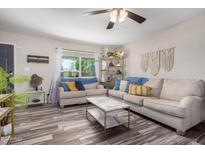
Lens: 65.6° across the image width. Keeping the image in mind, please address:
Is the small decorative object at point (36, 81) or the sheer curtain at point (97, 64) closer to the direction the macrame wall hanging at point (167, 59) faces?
the small decorative object

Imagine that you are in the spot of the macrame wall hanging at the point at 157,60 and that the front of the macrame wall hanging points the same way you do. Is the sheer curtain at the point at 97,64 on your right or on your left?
on your right

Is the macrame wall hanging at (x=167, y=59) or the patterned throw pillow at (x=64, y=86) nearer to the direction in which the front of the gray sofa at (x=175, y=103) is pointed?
the patterned throw pillow

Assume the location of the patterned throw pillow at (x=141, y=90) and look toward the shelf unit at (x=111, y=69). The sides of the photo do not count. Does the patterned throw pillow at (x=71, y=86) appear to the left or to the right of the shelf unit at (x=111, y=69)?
left

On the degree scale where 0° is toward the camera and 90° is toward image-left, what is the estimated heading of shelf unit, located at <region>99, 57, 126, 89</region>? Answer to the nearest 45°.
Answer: approximately 0°

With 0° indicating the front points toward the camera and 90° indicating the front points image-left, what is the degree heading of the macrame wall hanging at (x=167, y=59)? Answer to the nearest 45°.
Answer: approximately 45°

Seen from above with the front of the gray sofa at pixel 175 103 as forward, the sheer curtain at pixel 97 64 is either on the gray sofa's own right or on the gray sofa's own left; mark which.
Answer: on the gray sofa's own right

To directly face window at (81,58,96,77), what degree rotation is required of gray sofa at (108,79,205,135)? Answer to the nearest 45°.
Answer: approximately 90° to its right

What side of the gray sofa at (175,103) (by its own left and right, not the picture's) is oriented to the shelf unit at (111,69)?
right
